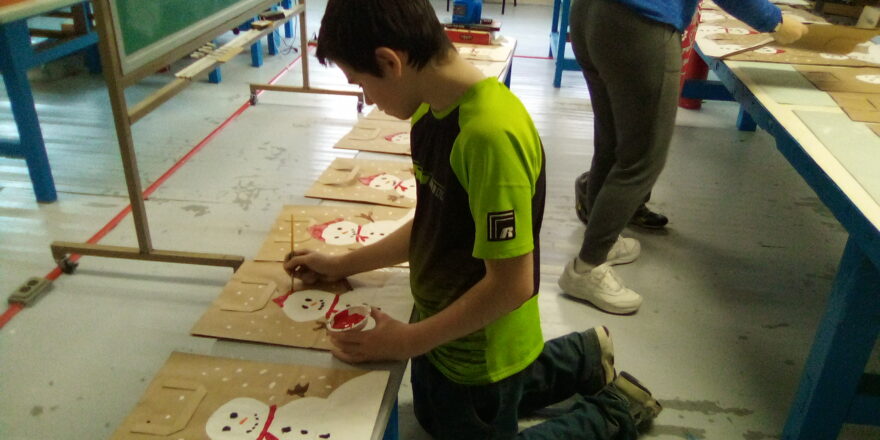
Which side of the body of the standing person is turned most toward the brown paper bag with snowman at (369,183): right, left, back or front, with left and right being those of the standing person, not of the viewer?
back

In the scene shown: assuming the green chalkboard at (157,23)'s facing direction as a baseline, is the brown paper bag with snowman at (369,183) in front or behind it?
in front

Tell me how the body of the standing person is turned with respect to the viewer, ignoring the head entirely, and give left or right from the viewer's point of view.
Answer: facing to the right of the viewer

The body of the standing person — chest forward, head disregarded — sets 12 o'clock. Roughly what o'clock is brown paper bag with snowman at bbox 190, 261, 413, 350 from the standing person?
The brown paper bag with snowman is roughly at 4 o'clock from the standing person.

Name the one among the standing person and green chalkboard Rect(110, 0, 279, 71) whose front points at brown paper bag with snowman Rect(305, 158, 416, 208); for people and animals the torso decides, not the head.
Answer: the green chalkboard

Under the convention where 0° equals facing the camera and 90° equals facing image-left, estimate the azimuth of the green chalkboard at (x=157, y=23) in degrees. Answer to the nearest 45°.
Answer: approximately 315°

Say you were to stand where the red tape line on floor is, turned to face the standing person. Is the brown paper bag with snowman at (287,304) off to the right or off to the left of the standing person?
right
